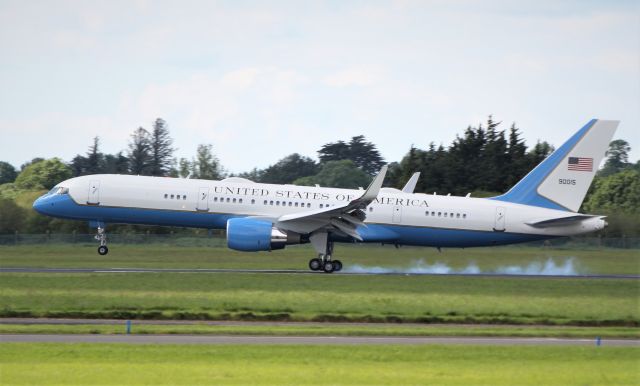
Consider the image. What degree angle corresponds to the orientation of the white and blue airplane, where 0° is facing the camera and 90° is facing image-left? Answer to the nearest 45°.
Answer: approximately 90°

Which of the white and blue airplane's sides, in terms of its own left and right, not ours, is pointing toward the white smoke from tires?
back
